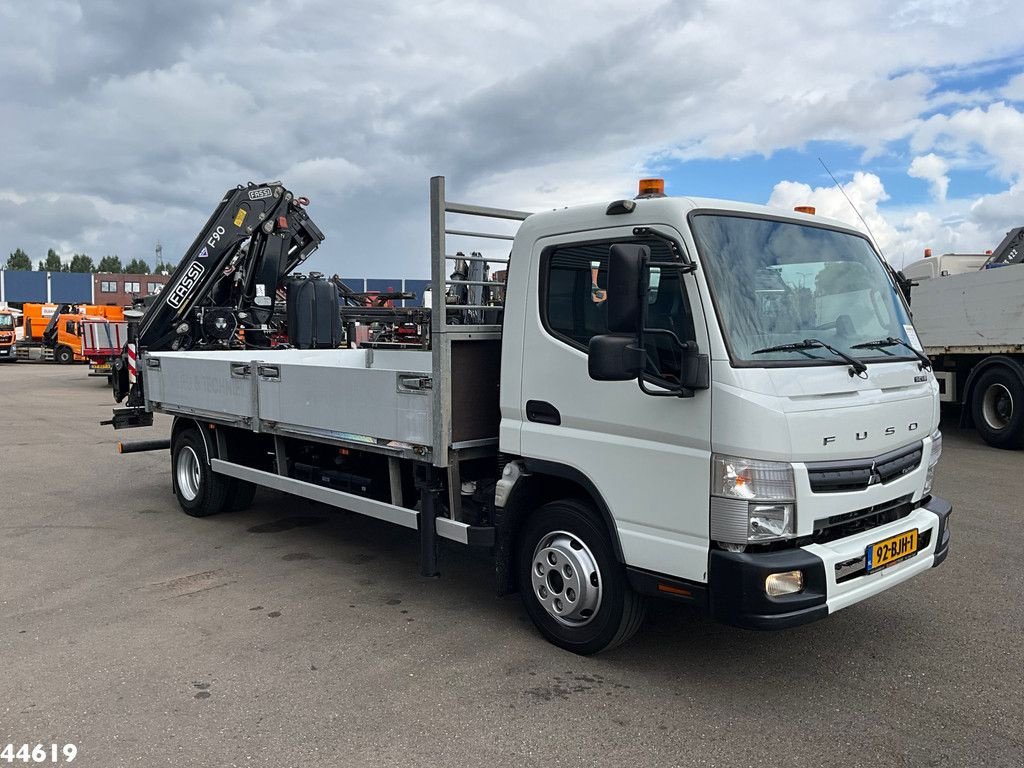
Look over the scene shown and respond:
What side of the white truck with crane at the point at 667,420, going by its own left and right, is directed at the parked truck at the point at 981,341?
left

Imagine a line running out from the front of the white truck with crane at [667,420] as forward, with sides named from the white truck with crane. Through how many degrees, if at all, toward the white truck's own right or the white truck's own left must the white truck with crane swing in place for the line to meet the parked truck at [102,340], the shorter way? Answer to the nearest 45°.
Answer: approximately 180°

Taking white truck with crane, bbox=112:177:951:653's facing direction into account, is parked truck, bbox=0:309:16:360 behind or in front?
behind

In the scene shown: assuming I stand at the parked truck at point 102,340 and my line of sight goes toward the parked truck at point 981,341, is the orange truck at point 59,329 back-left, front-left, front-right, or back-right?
back-left

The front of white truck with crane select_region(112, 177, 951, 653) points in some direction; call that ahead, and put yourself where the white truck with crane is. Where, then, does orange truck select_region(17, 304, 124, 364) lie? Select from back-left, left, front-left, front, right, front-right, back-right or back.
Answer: back

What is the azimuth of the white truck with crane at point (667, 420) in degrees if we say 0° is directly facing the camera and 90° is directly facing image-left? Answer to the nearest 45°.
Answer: approximately 315°
